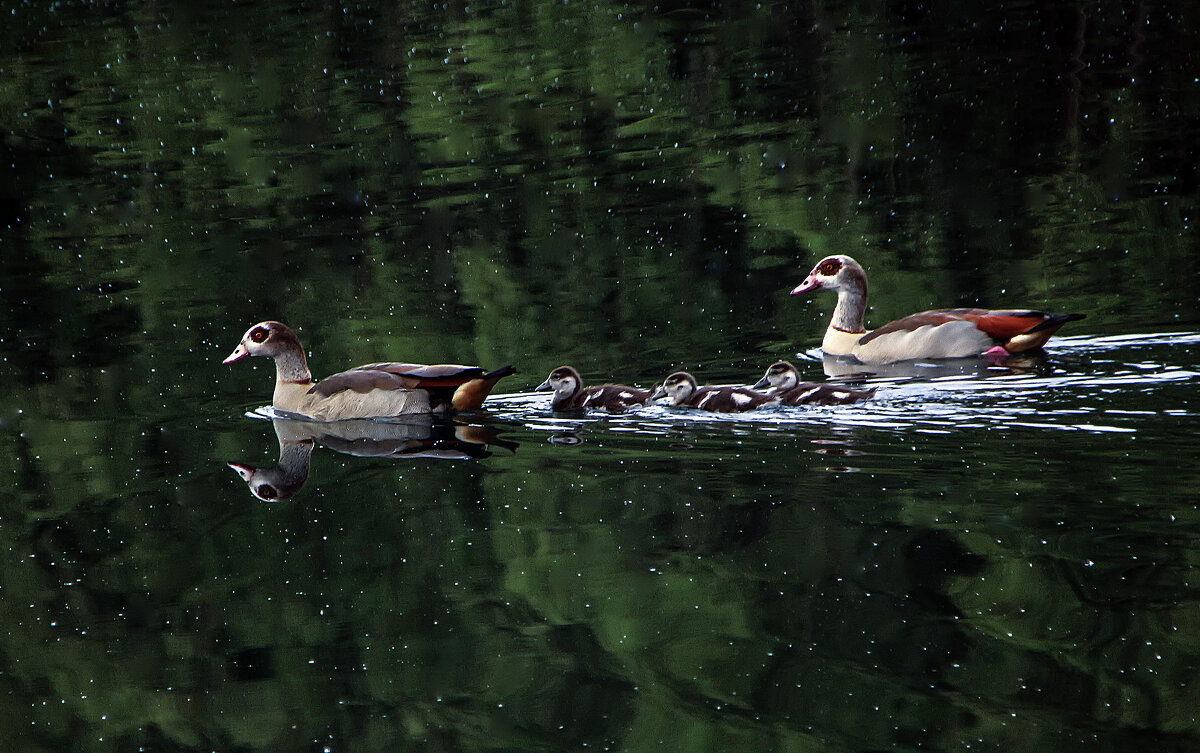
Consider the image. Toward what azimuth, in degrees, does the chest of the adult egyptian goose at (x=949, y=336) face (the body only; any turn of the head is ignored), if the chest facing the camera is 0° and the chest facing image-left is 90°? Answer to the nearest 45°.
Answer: approximately 90°

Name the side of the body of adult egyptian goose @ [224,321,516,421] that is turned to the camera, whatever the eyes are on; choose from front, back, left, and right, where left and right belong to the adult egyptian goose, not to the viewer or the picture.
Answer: left

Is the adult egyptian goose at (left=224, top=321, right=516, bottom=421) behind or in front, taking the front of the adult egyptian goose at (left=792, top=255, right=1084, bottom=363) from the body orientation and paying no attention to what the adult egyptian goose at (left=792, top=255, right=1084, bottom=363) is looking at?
in front

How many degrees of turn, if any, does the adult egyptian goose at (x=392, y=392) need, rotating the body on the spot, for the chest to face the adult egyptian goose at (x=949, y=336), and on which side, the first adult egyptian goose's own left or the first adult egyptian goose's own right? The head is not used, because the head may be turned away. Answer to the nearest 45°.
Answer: approximately 180°

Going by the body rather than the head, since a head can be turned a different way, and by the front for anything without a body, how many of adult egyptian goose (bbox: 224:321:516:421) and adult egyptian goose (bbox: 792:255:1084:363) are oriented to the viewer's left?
2
